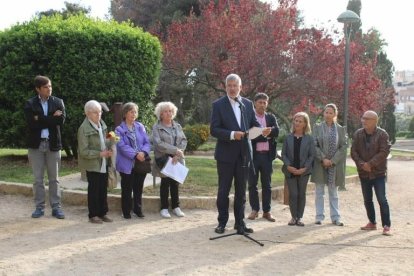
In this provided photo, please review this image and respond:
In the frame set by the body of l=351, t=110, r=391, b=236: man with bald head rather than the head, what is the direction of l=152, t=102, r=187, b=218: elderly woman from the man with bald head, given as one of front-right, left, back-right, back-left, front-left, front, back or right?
front-right

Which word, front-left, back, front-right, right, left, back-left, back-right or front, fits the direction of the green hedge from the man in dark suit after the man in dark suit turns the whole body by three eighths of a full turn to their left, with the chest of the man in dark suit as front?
front-left

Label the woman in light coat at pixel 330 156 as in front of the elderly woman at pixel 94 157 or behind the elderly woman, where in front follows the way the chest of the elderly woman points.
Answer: in front

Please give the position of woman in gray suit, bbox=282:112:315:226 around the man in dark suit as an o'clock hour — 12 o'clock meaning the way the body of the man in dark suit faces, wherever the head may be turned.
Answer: The woman in gray suit is roughly at 9 o'clock from the man in dark suit.

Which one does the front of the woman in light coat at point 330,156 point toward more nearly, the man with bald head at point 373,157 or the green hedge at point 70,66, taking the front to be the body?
the man with bald head

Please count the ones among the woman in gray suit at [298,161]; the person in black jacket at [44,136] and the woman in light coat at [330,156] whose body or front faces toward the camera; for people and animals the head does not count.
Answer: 3

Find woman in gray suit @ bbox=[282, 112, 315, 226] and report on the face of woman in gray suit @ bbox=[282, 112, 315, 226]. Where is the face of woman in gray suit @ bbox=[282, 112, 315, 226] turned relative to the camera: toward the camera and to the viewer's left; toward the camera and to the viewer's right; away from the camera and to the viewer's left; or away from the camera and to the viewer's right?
toward the camera and to the viewer's left

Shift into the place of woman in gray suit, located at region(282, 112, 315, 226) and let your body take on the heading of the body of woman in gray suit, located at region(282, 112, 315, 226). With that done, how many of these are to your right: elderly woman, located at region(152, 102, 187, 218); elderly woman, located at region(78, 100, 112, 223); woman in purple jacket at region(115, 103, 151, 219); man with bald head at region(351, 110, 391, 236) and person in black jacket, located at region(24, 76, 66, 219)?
4

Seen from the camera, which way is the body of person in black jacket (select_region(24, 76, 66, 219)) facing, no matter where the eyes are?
toward the camera

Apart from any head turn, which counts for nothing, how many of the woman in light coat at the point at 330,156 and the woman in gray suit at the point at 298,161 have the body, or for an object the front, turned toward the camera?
2

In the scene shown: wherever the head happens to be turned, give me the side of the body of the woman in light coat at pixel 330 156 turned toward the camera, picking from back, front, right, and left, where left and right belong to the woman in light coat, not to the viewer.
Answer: front

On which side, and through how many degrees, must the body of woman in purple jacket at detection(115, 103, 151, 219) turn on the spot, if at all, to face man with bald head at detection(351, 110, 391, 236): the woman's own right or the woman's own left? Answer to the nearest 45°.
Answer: approximately 45° to the woman's own left

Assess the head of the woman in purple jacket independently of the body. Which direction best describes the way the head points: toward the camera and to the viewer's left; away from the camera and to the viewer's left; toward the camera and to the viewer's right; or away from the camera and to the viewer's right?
toward the camera and to the viewer's right

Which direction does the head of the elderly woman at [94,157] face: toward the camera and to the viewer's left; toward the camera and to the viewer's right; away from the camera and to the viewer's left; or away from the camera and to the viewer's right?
toward the camera and to the viewer's right

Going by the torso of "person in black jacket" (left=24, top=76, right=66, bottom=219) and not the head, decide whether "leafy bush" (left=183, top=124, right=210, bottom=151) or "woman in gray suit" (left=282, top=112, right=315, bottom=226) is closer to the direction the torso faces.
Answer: the woman in gray suit

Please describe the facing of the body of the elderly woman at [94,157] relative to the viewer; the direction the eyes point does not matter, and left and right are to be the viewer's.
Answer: facing the viewer and to the right of the viewer
